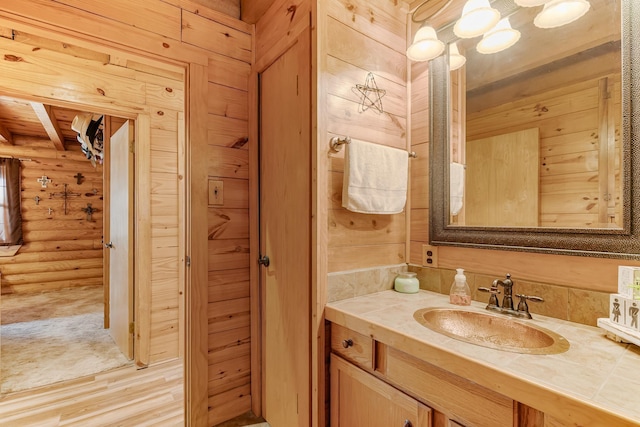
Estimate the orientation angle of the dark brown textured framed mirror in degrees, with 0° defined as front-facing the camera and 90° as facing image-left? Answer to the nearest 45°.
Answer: approximately 45°

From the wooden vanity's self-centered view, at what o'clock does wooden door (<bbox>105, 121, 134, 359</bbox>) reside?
The wooden door is roughly at 2 o'clock from the wooden vanity.

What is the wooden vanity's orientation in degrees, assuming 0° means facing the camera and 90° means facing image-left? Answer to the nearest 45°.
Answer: approximately 45°
